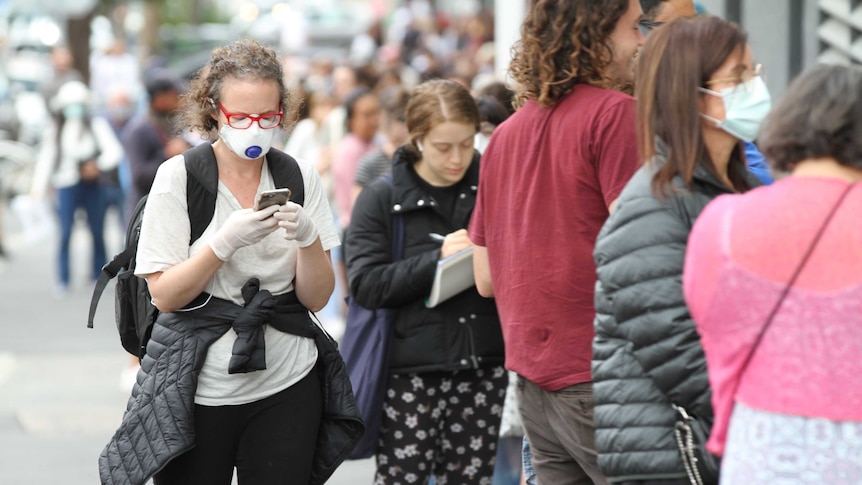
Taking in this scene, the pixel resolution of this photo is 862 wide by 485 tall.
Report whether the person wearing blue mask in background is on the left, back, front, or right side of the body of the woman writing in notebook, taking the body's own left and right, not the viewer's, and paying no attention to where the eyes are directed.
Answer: back

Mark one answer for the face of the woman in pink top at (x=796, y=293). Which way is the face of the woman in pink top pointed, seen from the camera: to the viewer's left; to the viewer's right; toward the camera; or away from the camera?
away from the camera

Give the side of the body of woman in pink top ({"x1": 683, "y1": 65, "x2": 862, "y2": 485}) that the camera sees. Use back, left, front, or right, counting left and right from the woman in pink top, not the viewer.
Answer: back

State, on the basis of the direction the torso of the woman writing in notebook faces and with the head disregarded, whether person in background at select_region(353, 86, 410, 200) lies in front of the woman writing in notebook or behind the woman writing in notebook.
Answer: behind

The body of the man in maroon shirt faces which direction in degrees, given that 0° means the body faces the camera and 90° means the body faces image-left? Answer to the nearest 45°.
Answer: approximately 225°

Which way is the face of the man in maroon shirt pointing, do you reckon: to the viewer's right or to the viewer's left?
to the viewer's right

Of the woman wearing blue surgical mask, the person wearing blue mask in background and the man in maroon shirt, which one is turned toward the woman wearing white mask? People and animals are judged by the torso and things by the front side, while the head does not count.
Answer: the person wearing blue mask in background

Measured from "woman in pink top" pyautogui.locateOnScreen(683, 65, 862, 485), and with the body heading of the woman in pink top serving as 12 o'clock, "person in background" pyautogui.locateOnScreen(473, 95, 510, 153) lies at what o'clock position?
The person in background is roughly at 11 o'clock from the woman in pink top.

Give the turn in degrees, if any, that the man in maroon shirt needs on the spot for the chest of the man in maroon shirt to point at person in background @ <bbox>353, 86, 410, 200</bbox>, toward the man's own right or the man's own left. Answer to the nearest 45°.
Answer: approximately 45° to the man's own left
